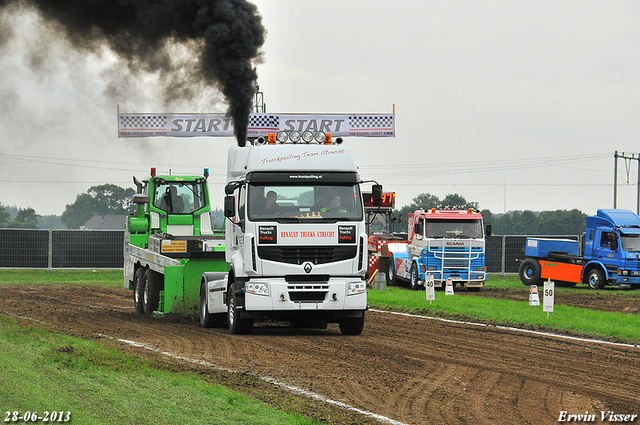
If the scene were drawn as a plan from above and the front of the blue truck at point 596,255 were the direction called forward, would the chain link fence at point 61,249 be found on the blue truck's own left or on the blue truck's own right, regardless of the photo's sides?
on the blue truck's own right

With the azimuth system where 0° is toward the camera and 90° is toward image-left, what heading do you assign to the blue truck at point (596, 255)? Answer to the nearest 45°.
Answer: approximately 315°

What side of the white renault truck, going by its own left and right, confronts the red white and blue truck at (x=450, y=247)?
back

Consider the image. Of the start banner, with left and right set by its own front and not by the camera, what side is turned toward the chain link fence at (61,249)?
right

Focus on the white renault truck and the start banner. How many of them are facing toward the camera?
2

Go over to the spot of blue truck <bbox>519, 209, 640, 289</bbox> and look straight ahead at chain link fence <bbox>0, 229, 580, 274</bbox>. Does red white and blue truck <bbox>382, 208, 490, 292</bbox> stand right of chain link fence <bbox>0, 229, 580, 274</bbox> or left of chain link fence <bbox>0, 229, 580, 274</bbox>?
left

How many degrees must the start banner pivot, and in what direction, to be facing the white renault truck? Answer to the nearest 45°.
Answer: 0° — it already faces it

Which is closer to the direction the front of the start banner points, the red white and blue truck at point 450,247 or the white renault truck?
the white renault truck
